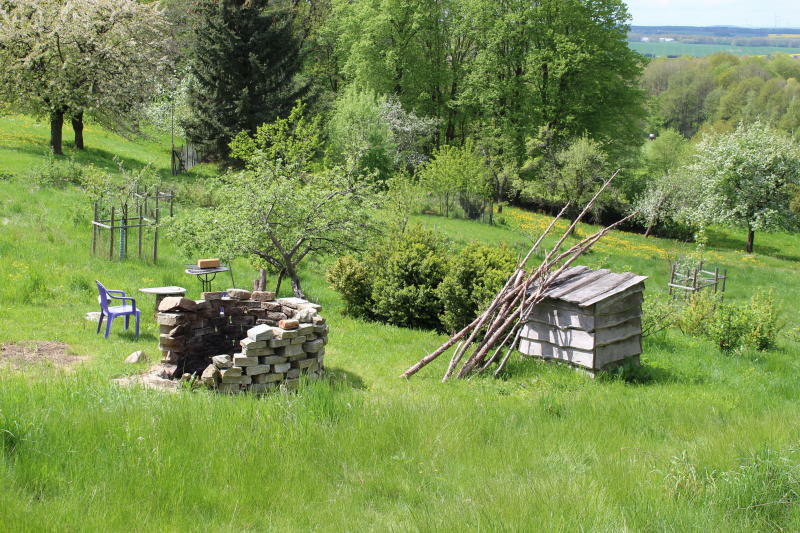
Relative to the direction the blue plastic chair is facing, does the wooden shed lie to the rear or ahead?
ahead

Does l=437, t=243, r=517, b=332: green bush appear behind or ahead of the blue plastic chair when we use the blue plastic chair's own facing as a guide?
ahead

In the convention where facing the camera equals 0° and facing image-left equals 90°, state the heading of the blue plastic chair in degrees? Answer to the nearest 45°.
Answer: approximately 270°

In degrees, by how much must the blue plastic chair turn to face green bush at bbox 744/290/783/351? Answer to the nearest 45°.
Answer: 0° — it already faces it

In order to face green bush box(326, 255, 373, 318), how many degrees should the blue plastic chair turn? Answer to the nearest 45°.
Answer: approximately 45° to its left
